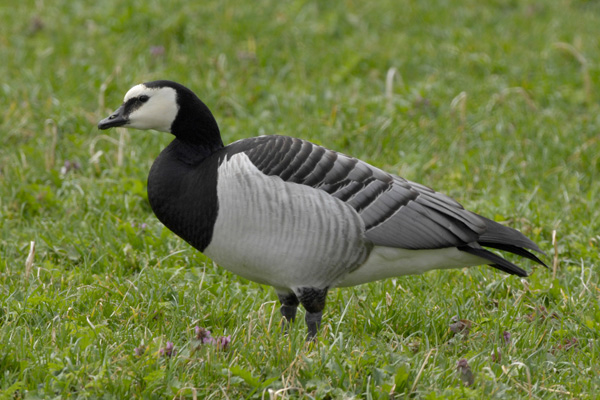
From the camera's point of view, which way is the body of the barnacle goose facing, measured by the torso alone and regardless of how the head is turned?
to the viewer's left
